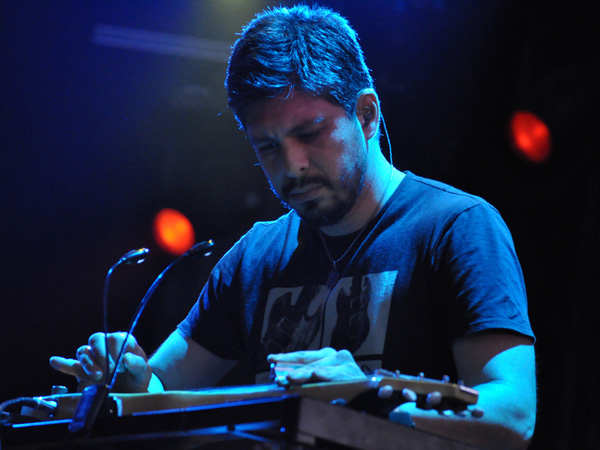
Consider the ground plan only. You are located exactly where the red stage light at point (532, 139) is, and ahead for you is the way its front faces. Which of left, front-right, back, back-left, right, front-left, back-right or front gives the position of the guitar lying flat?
front

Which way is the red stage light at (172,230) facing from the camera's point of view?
toward the camera

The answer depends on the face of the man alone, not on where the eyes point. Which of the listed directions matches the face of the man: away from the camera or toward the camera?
toward the camera

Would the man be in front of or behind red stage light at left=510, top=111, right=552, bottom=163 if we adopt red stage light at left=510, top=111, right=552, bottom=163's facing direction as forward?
in front

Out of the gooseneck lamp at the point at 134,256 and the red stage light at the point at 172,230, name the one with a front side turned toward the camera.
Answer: the red stage light

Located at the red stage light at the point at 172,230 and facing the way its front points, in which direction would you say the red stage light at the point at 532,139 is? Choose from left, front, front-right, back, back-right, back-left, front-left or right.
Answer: front-left

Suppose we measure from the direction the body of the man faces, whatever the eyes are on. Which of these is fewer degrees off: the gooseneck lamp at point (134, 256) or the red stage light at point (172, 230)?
the gooseneck lamp

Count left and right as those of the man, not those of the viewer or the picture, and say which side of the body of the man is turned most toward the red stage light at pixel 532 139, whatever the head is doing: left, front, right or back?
back

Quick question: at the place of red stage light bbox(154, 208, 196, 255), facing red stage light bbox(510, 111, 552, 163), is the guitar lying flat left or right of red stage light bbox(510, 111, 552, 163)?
right

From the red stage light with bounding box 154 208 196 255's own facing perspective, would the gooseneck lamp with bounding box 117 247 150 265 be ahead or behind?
ahead

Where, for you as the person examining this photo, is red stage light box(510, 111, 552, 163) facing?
facing the viewer

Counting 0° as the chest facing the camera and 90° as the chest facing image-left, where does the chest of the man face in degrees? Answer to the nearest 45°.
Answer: approximately 45°

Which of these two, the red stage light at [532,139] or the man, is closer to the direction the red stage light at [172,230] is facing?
the man
